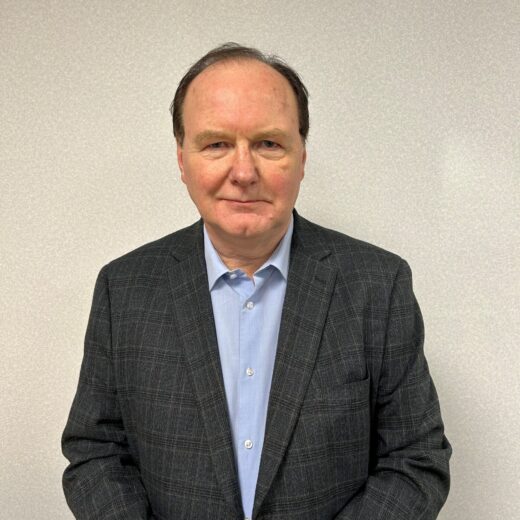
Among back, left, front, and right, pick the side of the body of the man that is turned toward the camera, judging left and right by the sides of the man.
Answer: front
